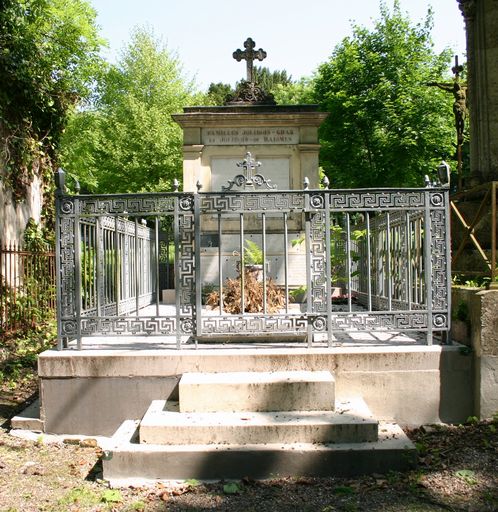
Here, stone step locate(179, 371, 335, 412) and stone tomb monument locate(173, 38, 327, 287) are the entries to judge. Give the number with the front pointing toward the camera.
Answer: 2

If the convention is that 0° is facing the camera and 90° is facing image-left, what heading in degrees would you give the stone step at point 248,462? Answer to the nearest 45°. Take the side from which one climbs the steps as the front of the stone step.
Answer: approximately 0°

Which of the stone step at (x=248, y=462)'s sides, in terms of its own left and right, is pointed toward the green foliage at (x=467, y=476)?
left

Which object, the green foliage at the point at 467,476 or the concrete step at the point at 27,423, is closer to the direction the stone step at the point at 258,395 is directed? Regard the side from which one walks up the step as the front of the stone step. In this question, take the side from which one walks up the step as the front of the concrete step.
the green foliage

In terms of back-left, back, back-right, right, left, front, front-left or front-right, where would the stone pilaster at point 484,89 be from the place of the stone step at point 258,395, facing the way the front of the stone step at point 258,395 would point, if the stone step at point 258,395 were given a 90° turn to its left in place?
front-left

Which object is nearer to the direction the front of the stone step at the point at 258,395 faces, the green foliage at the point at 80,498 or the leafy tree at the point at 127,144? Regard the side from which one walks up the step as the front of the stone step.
the green foliage

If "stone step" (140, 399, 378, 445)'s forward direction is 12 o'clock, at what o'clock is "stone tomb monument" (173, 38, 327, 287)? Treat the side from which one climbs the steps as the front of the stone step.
The stone tomb monument is roughly at 6 o'clock from the stone step.

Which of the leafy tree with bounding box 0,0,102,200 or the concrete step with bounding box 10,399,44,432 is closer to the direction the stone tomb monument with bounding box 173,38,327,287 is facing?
the concrete step

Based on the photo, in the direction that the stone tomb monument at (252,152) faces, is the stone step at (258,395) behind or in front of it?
in front

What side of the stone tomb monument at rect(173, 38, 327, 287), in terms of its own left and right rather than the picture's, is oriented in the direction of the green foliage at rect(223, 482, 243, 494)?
front

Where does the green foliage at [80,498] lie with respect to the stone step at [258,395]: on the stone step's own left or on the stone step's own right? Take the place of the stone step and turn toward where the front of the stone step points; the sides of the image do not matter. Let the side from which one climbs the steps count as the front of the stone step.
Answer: on the stone step's own right

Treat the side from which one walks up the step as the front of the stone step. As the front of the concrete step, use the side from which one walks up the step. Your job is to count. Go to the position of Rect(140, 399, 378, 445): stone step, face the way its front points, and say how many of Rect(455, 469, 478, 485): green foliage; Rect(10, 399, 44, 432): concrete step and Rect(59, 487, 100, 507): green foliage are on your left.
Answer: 1
